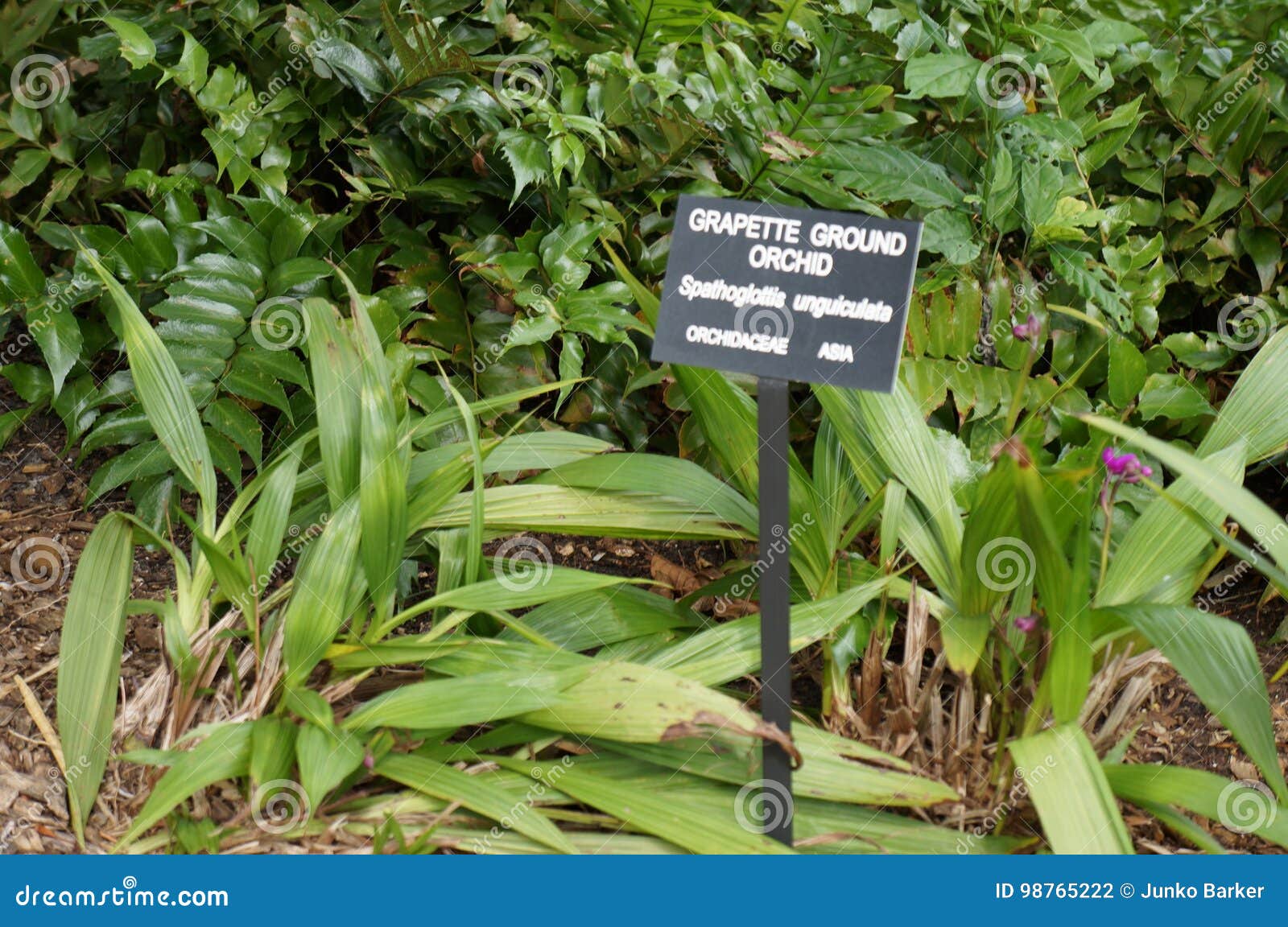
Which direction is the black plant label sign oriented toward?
toward the camera
